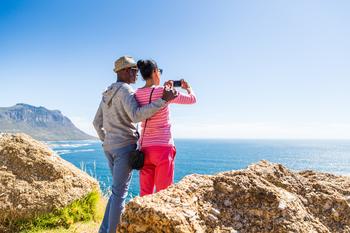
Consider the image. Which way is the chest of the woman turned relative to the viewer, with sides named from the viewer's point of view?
facing away from the viewer and to the right of the viewer

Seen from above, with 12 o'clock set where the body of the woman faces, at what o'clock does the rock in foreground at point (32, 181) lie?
The rock in foreground is roughly at 9 o'clock from the woman.

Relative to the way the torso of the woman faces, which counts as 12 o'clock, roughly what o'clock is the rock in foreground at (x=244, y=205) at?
The rock in foreground is roughly at 4 o'clock from the woman.

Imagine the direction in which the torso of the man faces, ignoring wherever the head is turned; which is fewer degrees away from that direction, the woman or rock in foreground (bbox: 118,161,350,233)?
the woman

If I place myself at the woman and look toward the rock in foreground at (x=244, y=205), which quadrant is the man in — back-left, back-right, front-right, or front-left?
back-right

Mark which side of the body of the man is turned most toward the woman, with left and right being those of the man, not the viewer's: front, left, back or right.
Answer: right

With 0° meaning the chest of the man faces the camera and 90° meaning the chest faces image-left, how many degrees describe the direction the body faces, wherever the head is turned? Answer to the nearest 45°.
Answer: approximately 225°

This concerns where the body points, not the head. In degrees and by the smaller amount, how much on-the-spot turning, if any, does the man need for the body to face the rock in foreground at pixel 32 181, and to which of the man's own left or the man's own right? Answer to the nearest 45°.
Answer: approximately 90° to the man's own left

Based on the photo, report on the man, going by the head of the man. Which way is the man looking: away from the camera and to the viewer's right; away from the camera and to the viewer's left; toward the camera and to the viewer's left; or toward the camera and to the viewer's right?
away from the camera and to the viewer's right

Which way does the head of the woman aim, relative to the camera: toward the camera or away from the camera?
away from the camera
